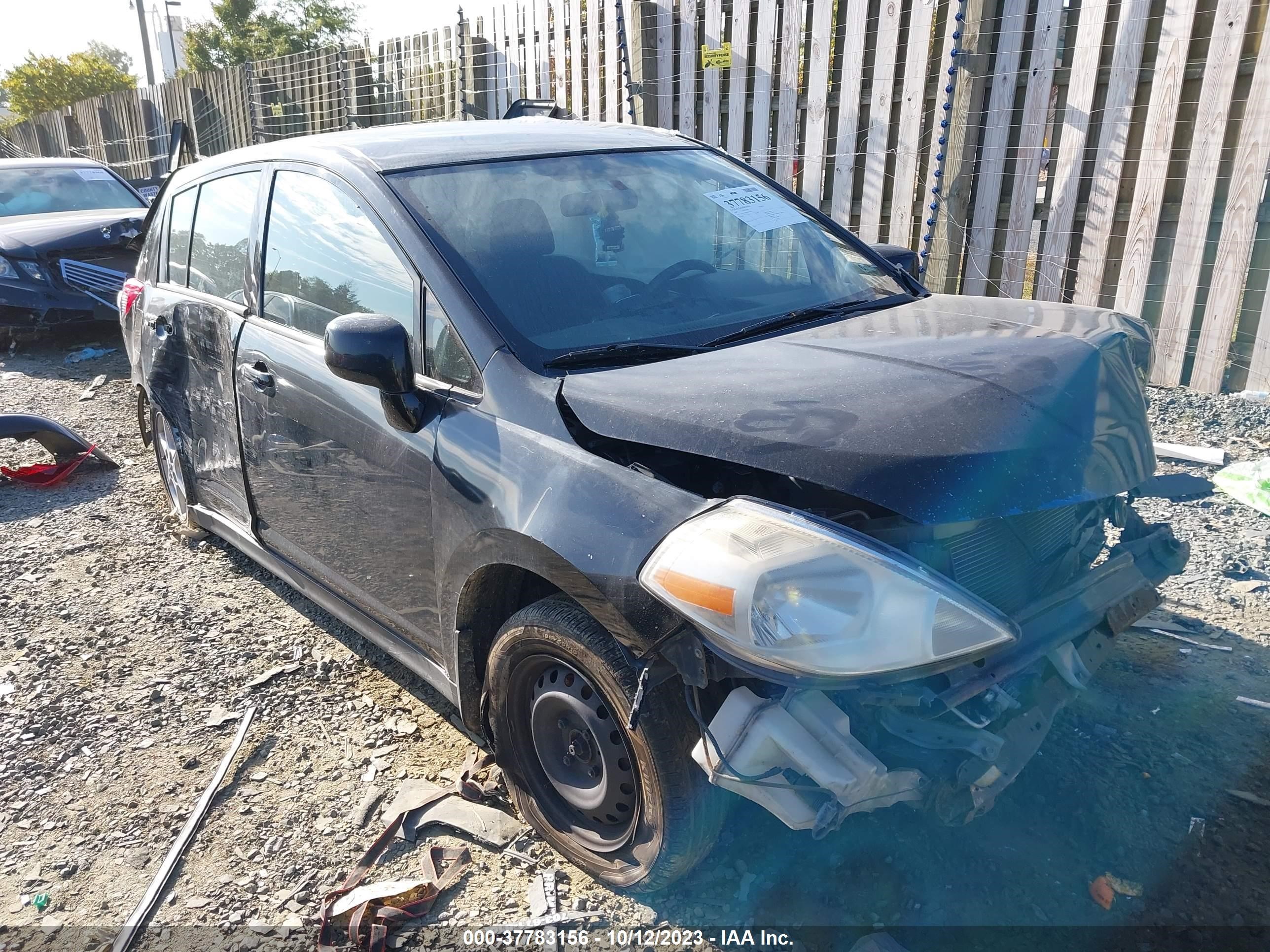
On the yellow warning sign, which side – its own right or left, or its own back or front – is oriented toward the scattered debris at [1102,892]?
front

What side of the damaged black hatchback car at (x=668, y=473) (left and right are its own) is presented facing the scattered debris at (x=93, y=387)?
back

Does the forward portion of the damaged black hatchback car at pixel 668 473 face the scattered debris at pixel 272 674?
no

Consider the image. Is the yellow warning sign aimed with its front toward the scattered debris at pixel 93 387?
no

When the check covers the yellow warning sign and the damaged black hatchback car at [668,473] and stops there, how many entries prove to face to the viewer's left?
0

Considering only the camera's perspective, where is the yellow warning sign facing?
facing the viewer

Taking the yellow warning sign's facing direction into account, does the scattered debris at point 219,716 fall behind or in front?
in front

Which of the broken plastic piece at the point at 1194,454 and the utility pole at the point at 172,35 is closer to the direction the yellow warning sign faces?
the broken plastic piece

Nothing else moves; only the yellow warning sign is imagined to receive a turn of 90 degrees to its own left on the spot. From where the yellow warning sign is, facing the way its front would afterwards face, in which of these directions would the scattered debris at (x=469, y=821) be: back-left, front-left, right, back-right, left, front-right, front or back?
right

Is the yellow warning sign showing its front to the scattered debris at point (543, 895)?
yes

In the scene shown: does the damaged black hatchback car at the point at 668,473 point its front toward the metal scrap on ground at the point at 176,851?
no

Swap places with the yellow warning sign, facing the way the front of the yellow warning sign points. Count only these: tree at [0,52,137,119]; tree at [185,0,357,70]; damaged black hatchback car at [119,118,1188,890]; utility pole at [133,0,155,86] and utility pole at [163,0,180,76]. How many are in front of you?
1

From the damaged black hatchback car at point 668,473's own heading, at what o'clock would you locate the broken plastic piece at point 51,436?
The broken plastic piece is roughly at 6 o'clock from the damaged black hatchback car.

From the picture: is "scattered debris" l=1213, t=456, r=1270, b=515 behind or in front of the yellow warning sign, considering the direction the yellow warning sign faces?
in front

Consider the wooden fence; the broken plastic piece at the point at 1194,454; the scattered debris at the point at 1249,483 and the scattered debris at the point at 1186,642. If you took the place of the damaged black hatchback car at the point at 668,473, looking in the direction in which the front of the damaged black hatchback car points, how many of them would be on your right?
0
